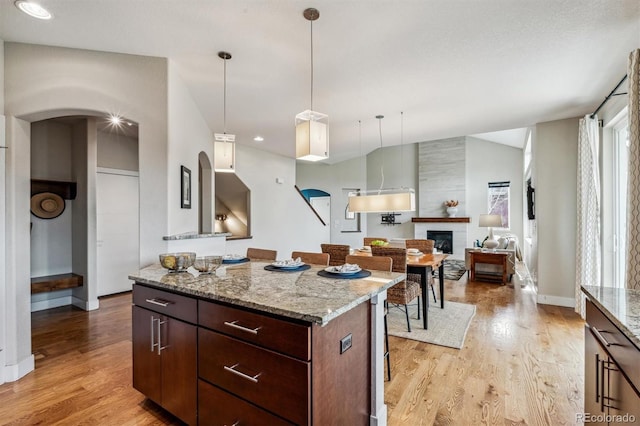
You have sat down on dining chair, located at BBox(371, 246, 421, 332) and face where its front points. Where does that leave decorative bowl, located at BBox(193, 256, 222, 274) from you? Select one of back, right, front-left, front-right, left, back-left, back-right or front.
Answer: back

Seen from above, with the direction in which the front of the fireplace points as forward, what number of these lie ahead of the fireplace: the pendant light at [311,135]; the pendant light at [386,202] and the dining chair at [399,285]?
3

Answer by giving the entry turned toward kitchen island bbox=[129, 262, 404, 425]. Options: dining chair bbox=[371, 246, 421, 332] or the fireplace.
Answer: the fireplace

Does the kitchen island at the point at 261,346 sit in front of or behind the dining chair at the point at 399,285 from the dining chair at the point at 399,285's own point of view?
behind

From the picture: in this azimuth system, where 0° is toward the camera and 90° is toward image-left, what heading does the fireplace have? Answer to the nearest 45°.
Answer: approximately 0°

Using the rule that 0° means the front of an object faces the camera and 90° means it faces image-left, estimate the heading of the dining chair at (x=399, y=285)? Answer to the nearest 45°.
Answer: approximately 225°

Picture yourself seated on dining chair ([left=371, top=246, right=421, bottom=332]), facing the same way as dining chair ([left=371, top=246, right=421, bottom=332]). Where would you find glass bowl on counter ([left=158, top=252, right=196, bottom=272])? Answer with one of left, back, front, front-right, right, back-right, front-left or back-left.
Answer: back

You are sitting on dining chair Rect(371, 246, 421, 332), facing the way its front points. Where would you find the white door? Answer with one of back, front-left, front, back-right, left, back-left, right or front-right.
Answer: back-left

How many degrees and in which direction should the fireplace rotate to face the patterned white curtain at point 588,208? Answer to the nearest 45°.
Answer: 0° — it already faces it

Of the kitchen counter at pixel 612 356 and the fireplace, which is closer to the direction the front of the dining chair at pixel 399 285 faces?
the fireplace

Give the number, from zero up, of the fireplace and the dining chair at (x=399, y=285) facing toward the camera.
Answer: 1
